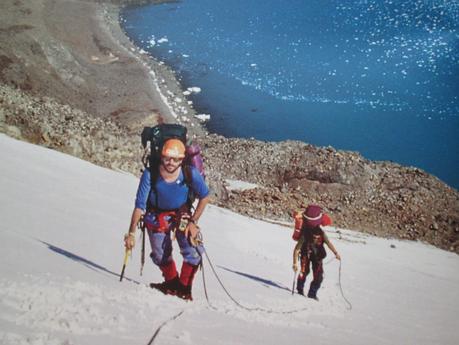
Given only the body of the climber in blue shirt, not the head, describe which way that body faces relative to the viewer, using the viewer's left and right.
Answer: facing the viewer

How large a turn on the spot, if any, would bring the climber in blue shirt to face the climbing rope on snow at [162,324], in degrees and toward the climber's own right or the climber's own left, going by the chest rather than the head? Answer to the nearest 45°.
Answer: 0° — they already face it
